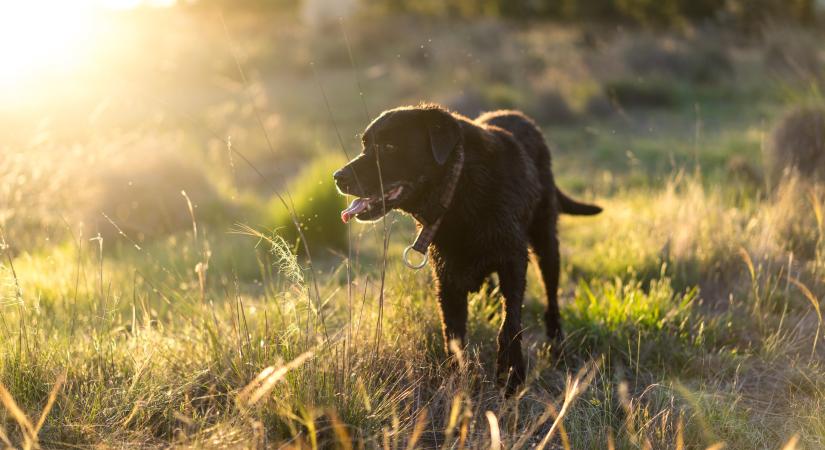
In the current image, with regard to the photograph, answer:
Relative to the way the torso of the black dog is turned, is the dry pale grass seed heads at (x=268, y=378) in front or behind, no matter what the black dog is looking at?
in front

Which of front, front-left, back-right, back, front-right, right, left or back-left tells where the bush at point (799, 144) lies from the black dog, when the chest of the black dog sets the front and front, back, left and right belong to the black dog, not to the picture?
back

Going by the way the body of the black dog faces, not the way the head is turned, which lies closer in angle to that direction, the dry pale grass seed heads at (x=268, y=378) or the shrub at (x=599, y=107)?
the dry pale grass seed heads

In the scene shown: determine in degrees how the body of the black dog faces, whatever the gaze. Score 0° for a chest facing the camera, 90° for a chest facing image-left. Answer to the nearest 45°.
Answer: approximately 45°

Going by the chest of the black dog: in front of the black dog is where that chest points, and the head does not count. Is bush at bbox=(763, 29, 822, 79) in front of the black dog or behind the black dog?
behind

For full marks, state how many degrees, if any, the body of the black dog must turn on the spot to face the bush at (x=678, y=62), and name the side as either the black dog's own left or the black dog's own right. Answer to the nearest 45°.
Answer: approximately 135° to the black dog's own right

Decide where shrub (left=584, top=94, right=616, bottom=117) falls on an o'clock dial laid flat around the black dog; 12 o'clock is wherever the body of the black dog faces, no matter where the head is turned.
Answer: The shrub is roughly at 5 o'clock from the black dog.

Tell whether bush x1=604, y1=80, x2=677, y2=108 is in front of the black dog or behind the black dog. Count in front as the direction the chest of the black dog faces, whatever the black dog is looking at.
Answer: behind

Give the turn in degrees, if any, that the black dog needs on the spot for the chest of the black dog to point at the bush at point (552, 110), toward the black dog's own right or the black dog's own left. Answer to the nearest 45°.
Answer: approximately 135° to the black dog's own right

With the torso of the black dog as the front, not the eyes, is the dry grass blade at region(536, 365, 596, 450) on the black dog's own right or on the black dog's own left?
on the black dog's own left
